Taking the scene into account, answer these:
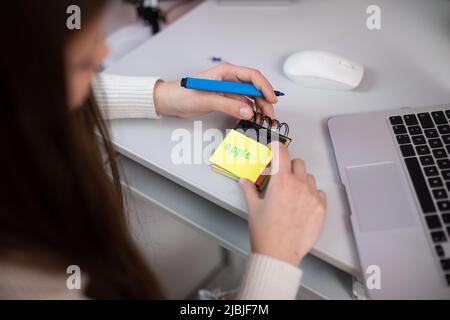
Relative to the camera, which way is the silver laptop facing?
to the viewer's left

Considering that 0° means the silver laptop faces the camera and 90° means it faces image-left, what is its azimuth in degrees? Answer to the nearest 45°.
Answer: approximately 90°
